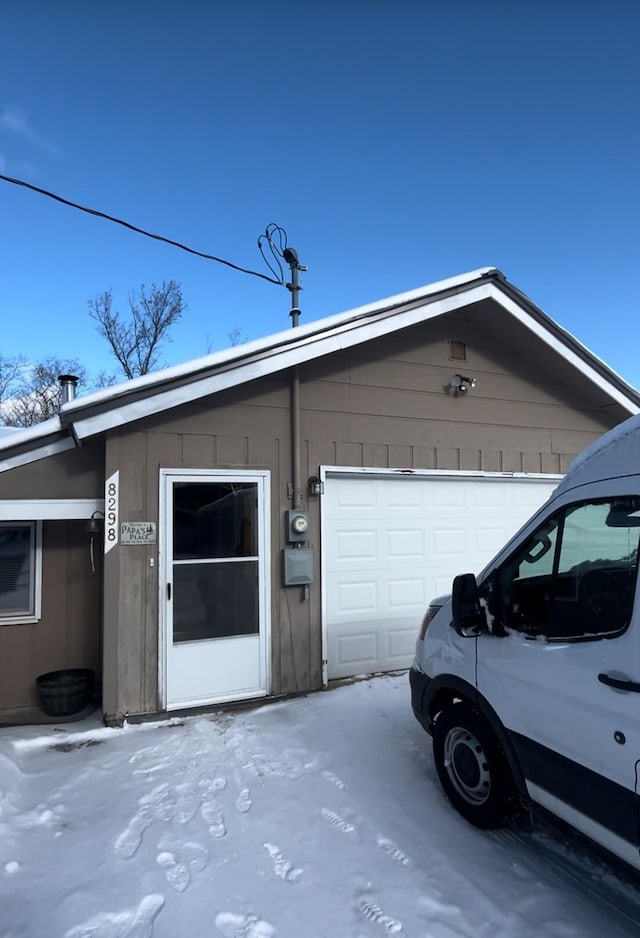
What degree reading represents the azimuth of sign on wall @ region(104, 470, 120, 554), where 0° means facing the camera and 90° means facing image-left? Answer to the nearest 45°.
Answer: approximately 0°

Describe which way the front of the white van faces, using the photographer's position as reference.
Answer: facing away from the viewer and to the left of the viewer

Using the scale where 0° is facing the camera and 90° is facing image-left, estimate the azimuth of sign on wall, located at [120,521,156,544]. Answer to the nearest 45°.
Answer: approximately 0°

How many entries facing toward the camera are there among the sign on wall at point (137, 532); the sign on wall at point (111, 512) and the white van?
2

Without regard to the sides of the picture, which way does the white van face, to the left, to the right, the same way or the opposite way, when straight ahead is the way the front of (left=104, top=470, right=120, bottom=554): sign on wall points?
the opposite way

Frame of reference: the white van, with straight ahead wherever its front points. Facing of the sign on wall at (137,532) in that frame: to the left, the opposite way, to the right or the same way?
the opposite way

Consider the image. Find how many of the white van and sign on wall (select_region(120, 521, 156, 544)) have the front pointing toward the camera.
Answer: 1
